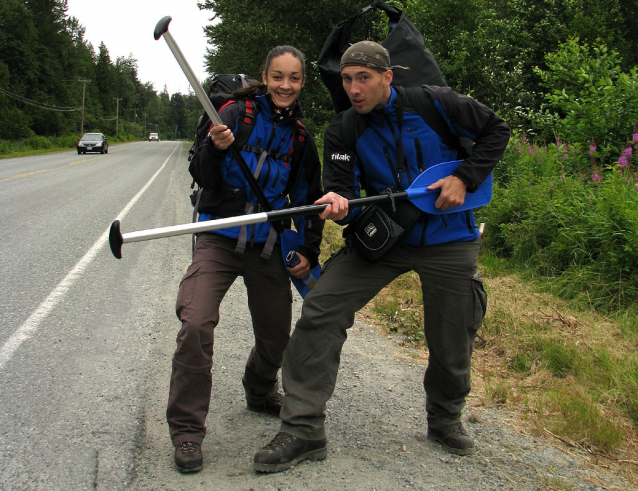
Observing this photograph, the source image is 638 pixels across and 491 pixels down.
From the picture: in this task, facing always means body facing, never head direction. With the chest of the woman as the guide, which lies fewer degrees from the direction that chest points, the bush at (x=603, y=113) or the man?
the man

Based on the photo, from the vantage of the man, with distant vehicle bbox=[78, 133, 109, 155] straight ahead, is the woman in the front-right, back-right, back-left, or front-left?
front-left

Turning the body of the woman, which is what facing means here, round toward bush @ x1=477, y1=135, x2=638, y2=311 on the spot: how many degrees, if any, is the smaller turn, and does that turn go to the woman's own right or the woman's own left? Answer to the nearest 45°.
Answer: approximately 135° to the woman's own left

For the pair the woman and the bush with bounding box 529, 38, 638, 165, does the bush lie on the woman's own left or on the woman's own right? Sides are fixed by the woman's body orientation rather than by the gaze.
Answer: on the woman's own left

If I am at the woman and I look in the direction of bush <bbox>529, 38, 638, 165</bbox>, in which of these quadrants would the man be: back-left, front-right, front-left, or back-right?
front-right

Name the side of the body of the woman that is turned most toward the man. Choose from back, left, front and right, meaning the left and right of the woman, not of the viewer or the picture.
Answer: left

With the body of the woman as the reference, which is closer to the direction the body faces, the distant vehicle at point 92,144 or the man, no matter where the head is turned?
the man

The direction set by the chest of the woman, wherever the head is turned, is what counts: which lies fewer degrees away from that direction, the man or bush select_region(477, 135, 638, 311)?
the man

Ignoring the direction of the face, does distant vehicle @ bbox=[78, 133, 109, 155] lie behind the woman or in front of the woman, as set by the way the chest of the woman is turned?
behind

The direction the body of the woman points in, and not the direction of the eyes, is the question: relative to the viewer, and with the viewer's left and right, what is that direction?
facing the viewer
